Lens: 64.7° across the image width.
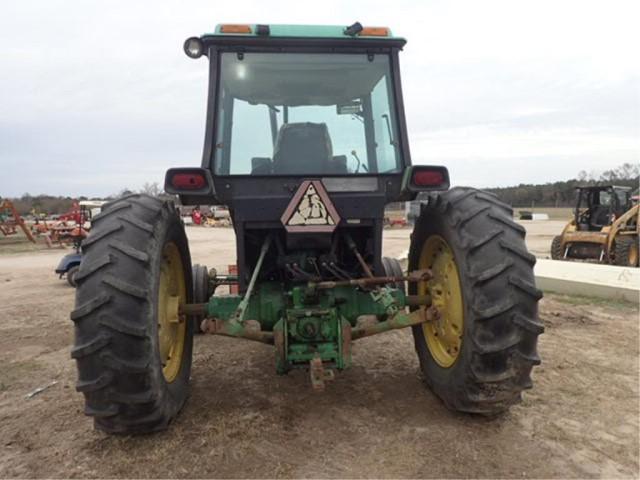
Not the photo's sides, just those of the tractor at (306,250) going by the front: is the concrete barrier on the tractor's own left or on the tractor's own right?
on the tractor's own right

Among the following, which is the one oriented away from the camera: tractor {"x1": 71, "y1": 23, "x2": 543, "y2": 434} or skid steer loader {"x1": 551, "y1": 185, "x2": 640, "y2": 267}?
tractor {"x1": 71, "y1": 23, "x2": 543, "y2": 434}

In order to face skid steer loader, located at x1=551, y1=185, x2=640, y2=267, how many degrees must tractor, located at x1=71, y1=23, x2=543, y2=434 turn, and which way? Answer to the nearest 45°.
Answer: approximately 45° to its right

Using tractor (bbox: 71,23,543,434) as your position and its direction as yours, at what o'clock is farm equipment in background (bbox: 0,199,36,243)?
The farm equipment in background is roughly at 11 o'clock from the tractor.

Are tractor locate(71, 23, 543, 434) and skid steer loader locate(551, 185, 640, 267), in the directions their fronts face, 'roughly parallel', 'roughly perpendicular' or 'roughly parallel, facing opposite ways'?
roughly perpendicular

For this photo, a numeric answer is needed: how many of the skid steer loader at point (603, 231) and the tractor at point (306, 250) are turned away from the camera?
1

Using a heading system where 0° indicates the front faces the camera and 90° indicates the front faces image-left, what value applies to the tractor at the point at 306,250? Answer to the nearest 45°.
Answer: approximately 180°
